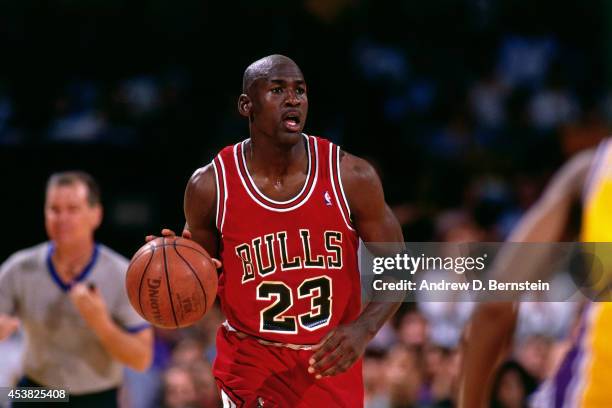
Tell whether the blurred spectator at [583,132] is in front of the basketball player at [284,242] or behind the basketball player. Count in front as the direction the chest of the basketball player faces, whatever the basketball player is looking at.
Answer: behind

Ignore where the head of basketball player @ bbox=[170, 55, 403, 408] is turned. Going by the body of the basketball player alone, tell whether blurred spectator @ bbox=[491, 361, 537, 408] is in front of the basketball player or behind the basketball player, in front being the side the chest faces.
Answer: behind

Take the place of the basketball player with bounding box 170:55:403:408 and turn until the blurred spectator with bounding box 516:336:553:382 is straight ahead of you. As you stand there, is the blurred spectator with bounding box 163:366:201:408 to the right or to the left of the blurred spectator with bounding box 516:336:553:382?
left

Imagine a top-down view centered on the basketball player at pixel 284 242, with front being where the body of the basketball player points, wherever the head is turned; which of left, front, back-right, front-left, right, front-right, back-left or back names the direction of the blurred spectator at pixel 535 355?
back-left

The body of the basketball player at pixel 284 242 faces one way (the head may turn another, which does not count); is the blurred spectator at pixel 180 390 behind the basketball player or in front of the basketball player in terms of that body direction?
behind

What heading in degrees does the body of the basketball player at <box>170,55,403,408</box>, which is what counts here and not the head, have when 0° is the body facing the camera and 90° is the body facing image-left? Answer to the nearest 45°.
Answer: approximately 0°
